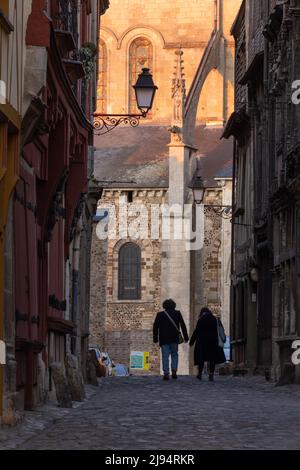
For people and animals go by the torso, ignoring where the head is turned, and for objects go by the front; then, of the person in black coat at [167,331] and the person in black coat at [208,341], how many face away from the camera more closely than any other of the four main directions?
2

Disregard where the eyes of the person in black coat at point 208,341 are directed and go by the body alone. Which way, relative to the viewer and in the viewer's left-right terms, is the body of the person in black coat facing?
facing away from the viewer

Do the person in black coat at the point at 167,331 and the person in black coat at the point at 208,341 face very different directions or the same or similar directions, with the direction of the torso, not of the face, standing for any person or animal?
same or similar directions

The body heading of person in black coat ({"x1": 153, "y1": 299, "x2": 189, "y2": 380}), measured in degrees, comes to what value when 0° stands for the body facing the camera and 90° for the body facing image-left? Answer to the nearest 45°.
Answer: approximately 180°

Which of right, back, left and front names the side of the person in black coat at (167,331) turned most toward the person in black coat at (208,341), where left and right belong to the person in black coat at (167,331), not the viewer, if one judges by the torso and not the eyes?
right

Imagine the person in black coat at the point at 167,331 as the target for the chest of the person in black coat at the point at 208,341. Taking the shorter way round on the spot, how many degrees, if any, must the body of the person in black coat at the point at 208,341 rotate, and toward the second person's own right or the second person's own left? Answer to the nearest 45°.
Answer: approximately 90° to the second person's own left
